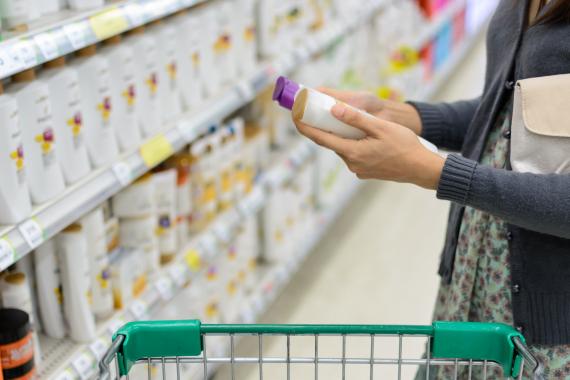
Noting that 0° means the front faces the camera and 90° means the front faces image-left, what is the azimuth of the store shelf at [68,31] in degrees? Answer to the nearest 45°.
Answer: approximately 315°

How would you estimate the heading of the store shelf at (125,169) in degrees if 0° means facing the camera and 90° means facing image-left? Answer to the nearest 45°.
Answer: approximately 315°

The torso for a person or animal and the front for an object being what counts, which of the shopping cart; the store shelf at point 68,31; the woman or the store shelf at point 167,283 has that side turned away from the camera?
the shopping cart

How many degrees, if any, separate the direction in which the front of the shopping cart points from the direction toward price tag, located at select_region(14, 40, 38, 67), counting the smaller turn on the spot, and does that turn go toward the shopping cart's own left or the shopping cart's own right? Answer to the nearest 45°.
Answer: approximately 45° to the shopping cart's own left

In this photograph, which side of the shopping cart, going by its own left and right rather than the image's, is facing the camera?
back

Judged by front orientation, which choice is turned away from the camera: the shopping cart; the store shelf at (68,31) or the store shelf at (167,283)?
the shopping cart

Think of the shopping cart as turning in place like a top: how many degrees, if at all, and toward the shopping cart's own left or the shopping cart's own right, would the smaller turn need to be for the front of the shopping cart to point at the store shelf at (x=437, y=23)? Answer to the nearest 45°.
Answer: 0° — it already faces it
